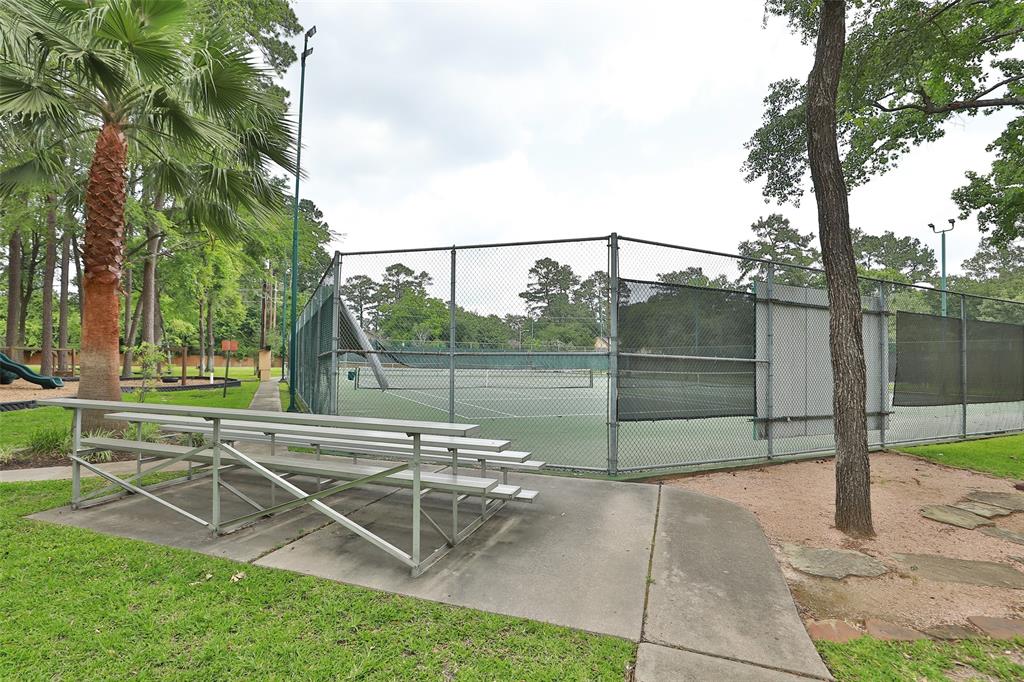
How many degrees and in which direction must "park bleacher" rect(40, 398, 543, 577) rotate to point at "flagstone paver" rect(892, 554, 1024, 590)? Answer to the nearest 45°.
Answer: approximately 90° to its right

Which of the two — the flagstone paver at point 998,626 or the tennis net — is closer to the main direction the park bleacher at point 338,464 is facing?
the tennis net

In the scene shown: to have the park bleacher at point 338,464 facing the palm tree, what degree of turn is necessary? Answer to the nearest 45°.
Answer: approximately 90° to its left

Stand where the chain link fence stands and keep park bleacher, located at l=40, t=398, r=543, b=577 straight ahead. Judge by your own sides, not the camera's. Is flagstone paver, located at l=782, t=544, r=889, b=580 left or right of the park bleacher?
left

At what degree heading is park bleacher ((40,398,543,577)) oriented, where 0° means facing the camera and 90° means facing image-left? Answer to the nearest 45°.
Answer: approximately 225°

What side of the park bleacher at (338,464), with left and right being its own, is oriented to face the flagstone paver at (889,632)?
right

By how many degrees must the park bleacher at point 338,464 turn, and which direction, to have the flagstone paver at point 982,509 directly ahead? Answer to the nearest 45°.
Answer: approximately 45° to its right

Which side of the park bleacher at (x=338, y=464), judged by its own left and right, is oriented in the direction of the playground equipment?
left

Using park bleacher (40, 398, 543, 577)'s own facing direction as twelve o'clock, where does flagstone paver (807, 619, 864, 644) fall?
The flagstone paver is roughly at 3 o'clock from the park bleacher.

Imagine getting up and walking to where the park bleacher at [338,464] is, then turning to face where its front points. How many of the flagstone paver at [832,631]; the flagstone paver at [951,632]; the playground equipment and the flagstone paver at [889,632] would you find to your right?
3

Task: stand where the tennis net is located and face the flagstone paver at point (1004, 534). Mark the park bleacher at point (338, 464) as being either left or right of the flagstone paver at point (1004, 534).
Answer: right

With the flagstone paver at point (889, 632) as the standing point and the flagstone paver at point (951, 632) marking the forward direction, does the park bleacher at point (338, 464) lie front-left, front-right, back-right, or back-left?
back-left

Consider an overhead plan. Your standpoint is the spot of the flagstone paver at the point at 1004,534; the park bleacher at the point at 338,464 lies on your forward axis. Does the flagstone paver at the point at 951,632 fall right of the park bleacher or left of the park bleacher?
left

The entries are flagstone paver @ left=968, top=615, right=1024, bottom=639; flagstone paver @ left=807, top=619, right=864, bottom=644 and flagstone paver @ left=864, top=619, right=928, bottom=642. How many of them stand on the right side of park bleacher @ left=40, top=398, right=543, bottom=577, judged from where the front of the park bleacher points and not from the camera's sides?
3
